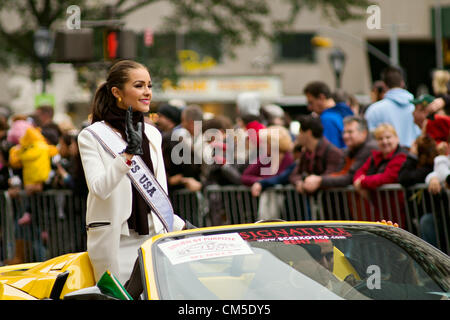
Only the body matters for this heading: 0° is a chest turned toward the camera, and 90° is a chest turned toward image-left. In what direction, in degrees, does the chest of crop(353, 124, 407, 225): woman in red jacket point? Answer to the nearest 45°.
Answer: approximately 45°

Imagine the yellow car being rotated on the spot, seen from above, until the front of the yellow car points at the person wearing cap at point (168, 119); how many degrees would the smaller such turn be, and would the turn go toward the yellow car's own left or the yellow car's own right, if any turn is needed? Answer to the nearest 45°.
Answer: approximately 135° to the yellow car's own left

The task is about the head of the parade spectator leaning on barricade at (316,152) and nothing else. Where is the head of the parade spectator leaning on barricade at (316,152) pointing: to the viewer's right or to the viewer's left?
to the viewer's left

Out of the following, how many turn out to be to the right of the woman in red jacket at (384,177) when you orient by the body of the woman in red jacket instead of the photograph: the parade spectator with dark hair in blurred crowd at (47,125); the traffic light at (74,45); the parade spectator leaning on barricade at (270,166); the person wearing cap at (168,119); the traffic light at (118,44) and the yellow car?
5

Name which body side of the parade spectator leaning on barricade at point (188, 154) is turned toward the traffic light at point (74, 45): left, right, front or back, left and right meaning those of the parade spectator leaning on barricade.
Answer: back

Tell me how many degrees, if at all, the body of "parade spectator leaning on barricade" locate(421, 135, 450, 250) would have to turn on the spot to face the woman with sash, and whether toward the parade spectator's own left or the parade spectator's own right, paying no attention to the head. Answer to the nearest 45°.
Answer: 0° — they already face them

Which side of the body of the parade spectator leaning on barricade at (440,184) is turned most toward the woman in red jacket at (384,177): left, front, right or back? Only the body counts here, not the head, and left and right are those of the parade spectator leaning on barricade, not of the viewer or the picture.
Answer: right

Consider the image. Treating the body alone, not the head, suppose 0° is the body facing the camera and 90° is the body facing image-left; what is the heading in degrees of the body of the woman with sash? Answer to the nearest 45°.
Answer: approximately 315°

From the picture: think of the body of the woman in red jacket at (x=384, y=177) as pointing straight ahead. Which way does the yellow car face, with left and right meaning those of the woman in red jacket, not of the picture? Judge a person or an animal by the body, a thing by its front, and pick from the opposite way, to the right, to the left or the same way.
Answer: to the left

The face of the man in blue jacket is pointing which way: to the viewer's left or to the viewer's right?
to the viewer's left
